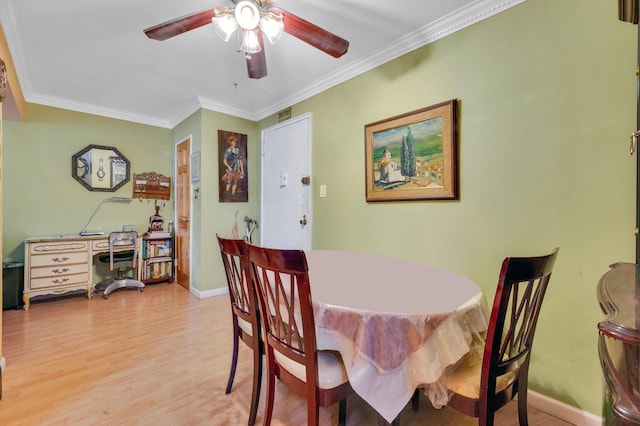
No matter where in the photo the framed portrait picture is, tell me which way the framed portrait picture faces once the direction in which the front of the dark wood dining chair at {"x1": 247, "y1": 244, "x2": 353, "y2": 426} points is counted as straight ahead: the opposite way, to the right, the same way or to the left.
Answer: to the right

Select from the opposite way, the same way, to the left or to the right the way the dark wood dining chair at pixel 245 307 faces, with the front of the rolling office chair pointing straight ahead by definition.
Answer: to the right

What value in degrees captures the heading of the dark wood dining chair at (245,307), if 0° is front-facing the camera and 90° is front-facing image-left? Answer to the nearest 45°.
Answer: approximately 225°

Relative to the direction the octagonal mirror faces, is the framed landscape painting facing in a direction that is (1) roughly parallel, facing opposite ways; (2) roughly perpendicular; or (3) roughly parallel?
roughly perpendicular

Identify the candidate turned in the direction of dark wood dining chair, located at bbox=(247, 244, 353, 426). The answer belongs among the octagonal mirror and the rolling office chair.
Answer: the octagonal mirror

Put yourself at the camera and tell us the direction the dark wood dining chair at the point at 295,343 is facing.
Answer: facing away from the viewer and to the right of the viewer

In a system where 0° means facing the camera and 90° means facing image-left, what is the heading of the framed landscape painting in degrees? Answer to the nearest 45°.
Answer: approximately 45°

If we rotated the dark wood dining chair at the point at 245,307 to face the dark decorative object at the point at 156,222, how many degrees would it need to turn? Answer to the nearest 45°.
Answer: approximately 45° to its left

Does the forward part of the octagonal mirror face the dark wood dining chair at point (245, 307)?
yes
